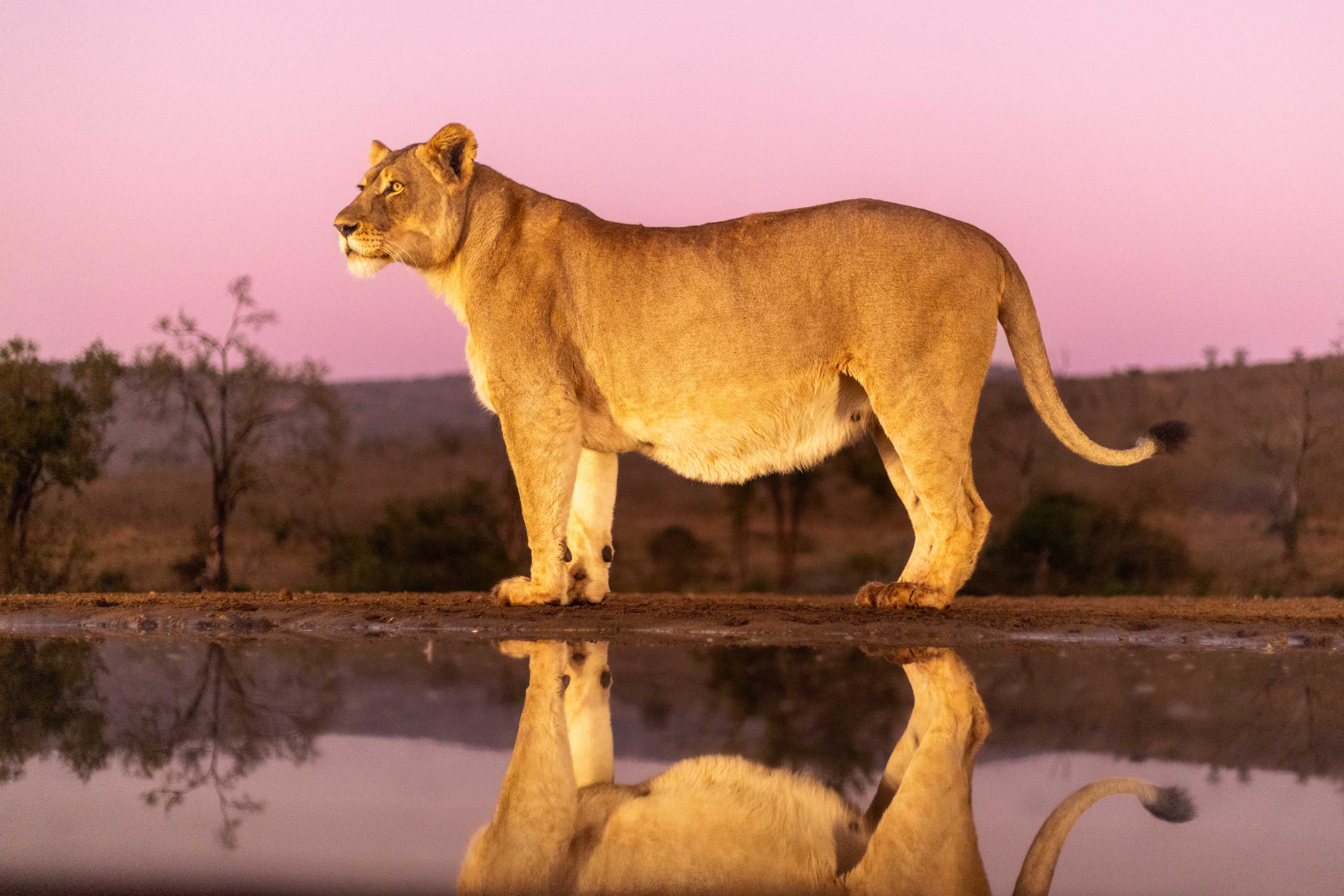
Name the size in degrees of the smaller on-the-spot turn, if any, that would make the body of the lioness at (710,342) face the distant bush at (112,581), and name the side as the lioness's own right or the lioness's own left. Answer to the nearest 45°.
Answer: approximately 45° to the lioness's own right

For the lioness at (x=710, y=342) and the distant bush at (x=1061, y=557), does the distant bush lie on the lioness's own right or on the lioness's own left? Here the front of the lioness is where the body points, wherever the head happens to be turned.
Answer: on the lioness's own right

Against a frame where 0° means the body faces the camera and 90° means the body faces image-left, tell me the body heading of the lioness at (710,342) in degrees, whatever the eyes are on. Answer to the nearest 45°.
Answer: approximately 90°

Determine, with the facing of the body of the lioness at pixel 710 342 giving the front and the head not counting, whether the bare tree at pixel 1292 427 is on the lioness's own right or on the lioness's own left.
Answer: on the lioness's own right

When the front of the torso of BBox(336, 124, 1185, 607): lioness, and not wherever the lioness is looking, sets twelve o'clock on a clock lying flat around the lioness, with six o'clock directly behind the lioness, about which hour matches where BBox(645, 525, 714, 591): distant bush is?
The distant bush is roughly at 3 o'clock from the lioness.

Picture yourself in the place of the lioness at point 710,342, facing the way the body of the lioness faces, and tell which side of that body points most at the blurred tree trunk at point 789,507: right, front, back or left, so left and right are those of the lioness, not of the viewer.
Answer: right

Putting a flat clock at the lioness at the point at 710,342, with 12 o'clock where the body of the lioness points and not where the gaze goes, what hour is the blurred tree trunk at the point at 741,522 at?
The blurred tree trunk is roughly at 3 o'clock from the lioness.

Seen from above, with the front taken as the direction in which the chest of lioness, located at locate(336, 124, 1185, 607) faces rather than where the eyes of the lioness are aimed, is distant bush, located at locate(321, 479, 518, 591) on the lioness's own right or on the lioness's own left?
on the lioness's own right
